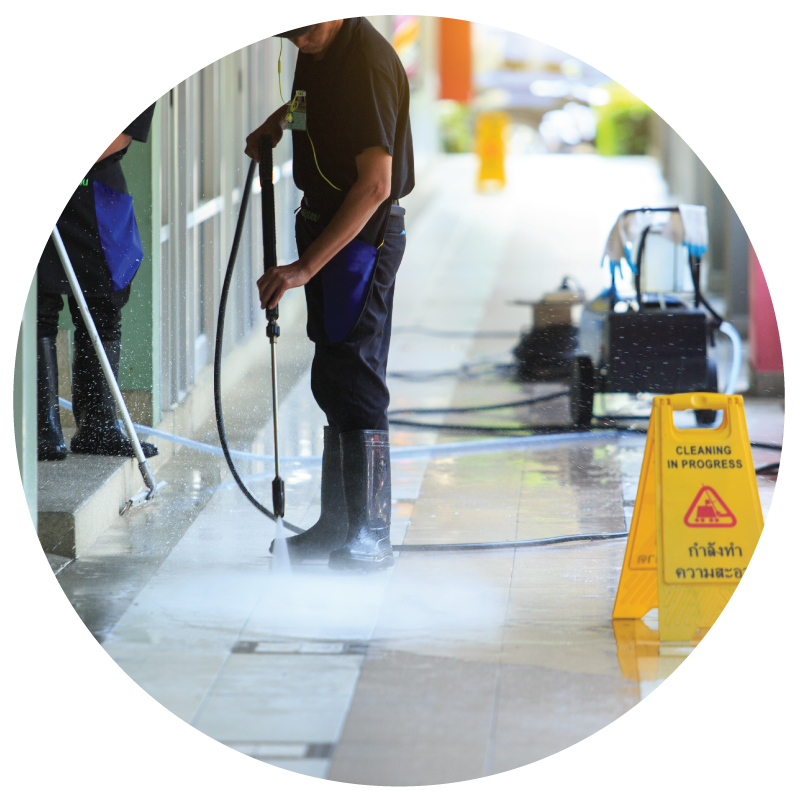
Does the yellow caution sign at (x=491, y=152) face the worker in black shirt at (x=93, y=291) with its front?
yes

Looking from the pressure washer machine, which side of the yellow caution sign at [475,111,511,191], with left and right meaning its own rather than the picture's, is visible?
front

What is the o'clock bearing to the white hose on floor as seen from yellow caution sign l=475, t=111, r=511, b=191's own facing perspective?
The white hose on floor is roughly at 12 o'clock from the yellow caution sign.

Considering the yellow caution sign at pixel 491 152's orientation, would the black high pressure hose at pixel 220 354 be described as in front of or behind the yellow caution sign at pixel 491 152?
in front

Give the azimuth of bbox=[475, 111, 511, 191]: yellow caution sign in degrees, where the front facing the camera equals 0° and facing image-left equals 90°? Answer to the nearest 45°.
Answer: approximately 0°

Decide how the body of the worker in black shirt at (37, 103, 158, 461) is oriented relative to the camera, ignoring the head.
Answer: to the viewer's right

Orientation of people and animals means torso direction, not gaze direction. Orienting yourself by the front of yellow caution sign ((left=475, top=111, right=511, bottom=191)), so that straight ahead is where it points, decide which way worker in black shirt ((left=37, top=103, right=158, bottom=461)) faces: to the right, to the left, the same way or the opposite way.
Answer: to the left

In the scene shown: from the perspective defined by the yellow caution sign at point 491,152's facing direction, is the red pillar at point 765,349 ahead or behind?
ahead

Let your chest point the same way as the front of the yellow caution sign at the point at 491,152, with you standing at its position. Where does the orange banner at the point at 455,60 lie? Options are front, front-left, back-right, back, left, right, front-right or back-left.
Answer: back

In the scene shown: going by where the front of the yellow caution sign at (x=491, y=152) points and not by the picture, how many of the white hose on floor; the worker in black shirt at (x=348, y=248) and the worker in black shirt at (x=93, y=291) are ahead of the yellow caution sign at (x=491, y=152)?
3

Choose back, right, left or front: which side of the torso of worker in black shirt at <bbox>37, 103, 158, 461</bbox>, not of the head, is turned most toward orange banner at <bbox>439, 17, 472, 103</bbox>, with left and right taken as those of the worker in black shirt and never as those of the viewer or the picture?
left
